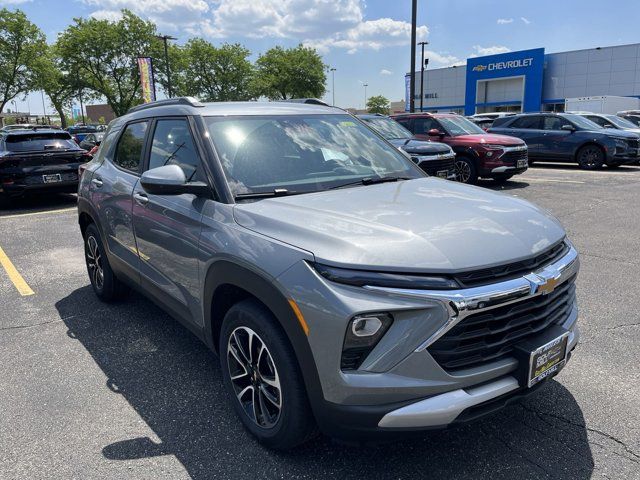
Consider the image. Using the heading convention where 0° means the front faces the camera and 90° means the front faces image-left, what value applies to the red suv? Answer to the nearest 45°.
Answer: approximately 315°

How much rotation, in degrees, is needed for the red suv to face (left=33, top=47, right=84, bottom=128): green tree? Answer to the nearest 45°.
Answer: approximately 180°

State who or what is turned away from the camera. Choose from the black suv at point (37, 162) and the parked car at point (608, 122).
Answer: the black suv

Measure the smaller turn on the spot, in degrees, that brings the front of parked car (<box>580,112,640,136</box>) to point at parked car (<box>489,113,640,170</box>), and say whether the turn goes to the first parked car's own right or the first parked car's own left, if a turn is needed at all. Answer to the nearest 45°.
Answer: approximately 90° to the first parked car's own right

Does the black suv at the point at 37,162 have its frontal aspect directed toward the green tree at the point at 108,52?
yes

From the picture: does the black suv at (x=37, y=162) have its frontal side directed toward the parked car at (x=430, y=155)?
no

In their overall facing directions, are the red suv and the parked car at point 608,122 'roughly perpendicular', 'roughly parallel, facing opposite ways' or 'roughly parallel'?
roughly parallel

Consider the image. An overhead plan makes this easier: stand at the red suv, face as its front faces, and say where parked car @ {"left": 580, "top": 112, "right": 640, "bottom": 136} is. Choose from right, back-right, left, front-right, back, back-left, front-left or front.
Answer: left

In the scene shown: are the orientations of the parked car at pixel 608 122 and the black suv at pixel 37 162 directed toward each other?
no

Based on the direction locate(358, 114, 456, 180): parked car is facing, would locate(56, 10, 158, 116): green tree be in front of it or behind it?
behind

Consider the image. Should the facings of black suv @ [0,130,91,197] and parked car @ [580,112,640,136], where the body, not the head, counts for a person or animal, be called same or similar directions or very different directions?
very different directions

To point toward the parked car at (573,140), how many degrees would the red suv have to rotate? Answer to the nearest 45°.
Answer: approximately 90° to its left

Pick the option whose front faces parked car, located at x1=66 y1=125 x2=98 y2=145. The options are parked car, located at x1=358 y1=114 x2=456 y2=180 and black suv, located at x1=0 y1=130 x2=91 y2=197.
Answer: the black suv

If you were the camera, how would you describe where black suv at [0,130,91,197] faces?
facing away from the viewer

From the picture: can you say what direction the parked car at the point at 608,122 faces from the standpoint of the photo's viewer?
facing the viewer and to the right of the viewer

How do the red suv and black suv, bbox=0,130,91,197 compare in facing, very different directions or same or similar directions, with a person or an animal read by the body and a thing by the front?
very different directions

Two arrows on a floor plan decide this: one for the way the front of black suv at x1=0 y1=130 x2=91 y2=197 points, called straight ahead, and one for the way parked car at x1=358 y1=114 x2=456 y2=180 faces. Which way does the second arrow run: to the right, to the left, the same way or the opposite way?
the opposite way

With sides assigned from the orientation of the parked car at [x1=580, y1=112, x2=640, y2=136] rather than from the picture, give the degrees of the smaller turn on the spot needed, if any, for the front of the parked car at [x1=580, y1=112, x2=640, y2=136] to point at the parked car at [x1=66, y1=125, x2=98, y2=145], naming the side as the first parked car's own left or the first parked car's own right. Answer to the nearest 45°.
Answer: approximately 135° to the first parked car's own right

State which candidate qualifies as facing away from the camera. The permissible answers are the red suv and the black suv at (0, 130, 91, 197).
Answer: the black suv

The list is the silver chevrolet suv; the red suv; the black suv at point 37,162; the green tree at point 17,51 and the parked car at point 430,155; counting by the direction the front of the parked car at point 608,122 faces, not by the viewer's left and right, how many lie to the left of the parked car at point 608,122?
0
